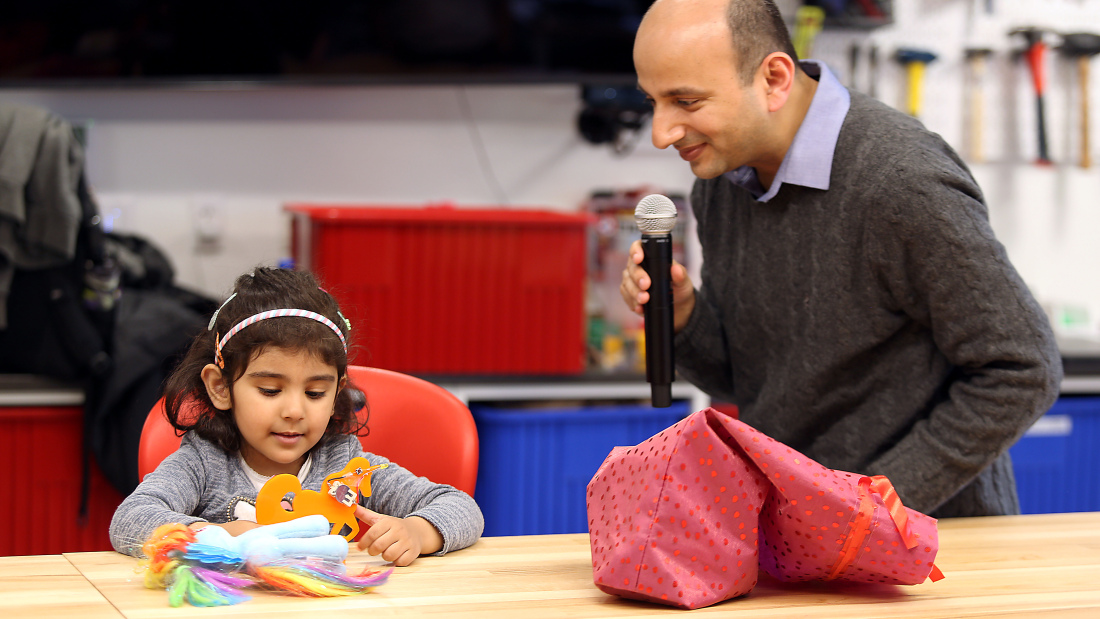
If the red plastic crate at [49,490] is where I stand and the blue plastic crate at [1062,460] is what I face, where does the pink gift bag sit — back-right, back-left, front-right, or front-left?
front-right

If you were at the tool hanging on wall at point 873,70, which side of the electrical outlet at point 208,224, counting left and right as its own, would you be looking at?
left

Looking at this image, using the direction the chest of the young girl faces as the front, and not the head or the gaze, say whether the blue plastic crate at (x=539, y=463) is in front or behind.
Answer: behind

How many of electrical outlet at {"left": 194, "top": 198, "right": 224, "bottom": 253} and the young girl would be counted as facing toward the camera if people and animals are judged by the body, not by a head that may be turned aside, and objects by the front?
2

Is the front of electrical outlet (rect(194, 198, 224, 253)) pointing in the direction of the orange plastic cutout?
yes

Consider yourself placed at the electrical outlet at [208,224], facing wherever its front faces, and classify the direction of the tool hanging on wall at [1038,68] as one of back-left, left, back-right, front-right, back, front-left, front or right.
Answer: left

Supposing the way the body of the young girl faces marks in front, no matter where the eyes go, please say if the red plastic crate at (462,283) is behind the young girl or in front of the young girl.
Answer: behind

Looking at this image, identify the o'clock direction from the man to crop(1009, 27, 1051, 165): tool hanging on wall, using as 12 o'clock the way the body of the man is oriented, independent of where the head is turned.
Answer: The tool hanging on wall is roughly at 5 o'clock from the man.

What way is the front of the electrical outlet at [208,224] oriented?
toward the camera

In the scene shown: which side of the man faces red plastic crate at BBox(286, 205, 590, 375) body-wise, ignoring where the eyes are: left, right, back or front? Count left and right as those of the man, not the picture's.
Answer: right

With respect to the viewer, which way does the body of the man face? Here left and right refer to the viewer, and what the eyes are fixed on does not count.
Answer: facing the viewer and to the left of the viewer
